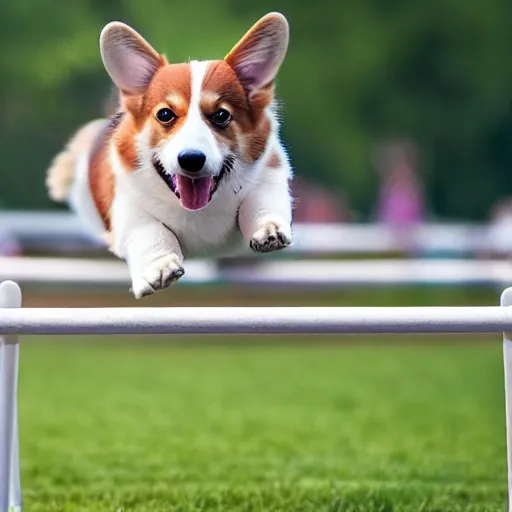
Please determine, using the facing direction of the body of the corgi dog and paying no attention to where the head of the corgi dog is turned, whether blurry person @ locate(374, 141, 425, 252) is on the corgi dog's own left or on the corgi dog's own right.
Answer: on the corgi dog's own left

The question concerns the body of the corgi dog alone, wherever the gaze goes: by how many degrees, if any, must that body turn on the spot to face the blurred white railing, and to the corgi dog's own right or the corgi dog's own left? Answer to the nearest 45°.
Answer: approximately 135° to the corgi dog's own left

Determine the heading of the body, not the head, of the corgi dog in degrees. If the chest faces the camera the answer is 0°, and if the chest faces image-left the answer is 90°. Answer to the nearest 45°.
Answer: approximately 315°

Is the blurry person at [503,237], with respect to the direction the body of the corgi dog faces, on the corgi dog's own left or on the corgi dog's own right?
on the corgi dog's own left
